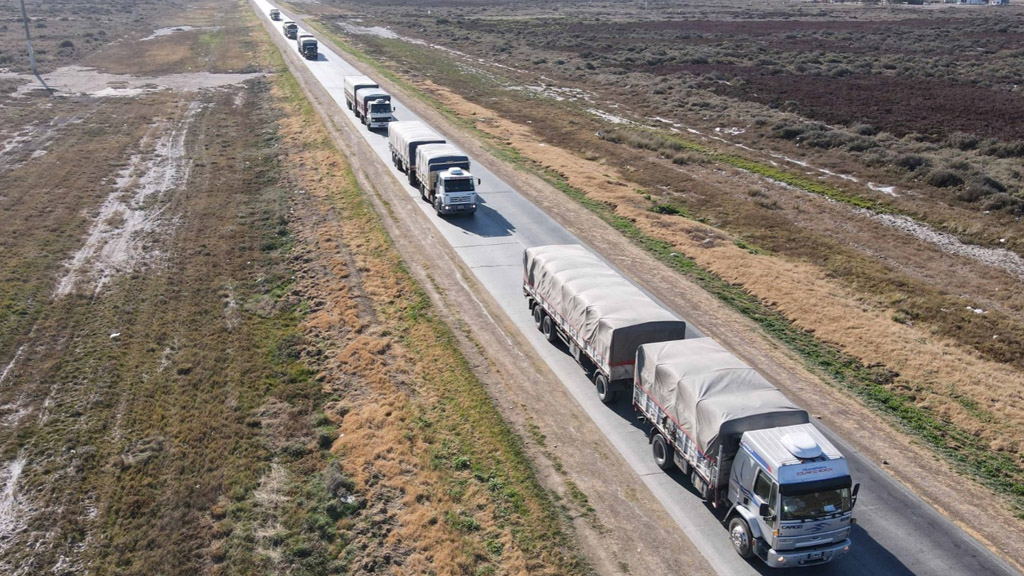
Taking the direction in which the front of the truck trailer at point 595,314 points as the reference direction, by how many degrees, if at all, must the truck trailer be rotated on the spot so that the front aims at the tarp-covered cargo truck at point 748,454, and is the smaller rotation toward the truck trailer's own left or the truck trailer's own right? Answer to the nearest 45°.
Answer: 0° — it already faces it

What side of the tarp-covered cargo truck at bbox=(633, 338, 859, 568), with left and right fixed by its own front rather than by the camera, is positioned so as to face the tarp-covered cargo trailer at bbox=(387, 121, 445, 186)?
back

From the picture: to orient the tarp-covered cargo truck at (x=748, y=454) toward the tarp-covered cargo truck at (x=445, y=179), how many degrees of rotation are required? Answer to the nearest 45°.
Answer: approximately 180°

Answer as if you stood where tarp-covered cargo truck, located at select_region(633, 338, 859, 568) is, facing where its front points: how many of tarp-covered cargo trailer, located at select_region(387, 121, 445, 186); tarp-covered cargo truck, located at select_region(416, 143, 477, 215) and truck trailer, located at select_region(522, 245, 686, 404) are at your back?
3

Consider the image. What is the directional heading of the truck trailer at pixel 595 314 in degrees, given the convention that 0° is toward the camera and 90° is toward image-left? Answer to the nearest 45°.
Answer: approximately 315°

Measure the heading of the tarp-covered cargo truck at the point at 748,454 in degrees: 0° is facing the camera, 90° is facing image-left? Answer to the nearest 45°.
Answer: approximately 315°

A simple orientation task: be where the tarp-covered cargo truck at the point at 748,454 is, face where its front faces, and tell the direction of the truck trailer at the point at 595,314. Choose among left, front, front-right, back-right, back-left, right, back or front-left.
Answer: back

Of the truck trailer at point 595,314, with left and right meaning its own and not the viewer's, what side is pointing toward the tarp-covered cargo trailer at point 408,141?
back
